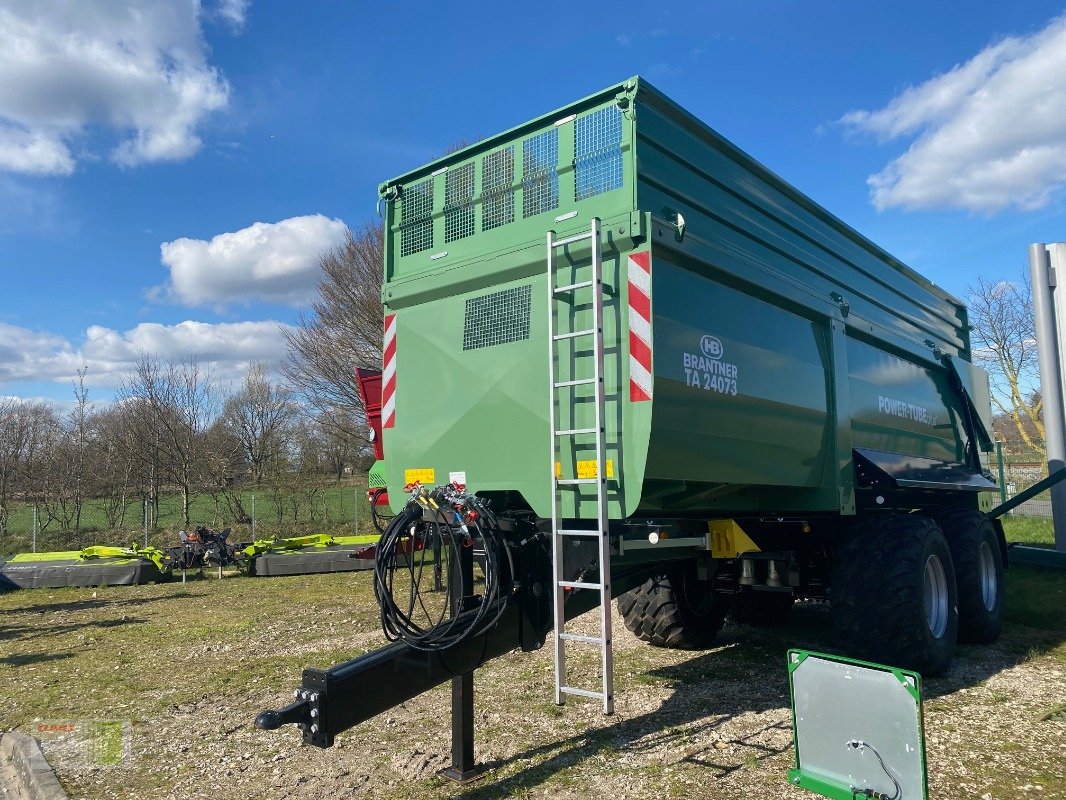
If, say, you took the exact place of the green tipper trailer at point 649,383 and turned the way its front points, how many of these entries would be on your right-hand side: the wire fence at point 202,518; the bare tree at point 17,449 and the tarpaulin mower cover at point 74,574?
3

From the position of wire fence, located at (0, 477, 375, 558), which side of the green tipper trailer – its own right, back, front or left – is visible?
right

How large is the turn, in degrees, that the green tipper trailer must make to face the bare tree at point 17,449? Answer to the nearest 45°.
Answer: approximately 90° to its right

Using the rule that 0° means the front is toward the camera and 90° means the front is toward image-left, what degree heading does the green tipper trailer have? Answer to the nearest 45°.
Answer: approximately 45°

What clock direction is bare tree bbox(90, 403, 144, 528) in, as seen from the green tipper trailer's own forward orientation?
The bare tree is roughly at 3 o'clock from the green tipper trailer.

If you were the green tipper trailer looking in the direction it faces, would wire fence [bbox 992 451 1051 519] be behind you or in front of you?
behind

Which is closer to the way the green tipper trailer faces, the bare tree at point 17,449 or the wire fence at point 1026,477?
the bare tree

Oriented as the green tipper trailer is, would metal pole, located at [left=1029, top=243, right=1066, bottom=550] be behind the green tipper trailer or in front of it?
behind

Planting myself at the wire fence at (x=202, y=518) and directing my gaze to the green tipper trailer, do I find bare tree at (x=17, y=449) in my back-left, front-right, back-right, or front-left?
back-right
